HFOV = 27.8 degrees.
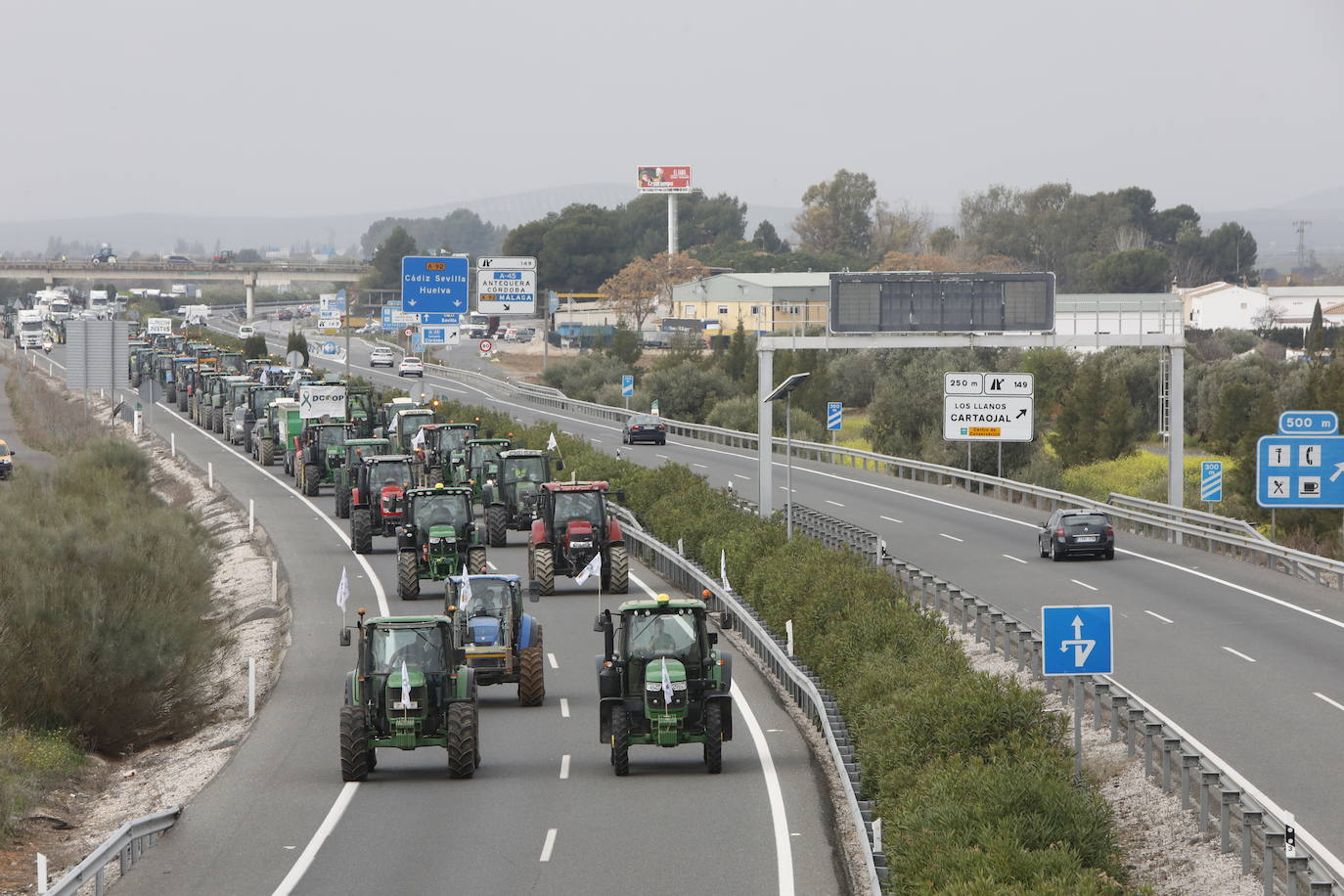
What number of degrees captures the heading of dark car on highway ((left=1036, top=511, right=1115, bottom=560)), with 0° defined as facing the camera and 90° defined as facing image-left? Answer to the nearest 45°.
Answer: approximately 135°

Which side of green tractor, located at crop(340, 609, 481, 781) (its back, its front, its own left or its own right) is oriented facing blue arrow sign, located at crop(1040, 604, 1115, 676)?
left

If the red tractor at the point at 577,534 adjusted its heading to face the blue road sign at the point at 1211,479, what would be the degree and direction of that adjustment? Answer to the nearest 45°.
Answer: approximately 135° to its left

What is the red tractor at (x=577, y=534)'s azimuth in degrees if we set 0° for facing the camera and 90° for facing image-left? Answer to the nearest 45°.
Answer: approximately 0°

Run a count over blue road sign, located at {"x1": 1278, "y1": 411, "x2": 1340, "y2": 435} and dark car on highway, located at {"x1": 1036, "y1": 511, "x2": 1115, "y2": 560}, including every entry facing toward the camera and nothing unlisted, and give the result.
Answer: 1

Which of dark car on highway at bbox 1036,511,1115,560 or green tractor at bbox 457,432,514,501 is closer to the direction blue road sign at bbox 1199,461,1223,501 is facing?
the dark car on highway

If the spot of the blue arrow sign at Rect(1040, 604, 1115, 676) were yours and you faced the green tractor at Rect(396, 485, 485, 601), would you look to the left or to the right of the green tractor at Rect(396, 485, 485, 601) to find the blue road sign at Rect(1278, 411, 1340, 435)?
right

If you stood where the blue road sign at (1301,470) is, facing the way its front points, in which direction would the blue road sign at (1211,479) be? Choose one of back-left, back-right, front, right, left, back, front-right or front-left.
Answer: back

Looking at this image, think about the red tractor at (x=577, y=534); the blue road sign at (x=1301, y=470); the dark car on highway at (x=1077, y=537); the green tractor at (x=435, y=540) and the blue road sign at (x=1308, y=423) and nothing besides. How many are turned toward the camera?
4

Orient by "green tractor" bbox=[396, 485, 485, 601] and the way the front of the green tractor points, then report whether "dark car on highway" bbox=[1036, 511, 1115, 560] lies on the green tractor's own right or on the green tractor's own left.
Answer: on the green tractor's own left

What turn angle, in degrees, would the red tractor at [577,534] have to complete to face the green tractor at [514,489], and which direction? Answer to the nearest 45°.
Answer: approximately 180°
